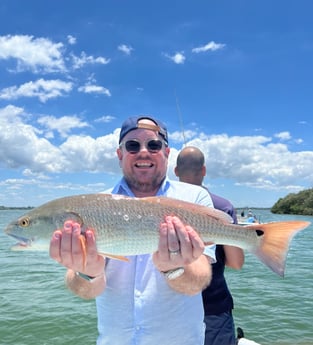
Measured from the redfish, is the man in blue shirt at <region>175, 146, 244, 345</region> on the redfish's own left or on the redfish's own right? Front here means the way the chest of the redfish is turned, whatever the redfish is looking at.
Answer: on the redfish's own right

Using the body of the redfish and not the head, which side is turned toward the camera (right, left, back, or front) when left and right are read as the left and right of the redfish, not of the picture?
left

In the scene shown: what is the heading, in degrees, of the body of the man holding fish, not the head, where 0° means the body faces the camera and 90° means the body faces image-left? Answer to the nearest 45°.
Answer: approximately 0°

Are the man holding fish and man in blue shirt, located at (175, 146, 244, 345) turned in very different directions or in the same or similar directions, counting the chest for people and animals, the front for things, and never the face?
very different directions

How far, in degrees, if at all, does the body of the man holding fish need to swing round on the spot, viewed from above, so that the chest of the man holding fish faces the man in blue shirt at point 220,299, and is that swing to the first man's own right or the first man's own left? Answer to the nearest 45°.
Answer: approximately 135° to the first man's own left
